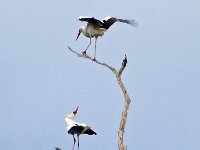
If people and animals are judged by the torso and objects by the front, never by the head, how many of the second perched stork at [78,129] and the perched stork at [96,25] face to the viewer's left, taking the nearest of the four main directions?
2

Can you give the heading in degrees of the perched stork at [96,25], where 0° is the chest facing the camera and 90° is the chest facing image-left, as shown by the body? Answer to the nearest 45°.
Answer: approximately 90°

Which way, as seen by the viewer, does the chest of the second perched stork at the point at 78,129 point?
to the viewer's left

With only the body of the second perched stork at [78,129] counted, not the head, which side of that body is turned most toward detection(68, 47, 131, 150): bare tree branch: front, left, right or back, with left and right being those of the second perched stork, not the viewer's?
back
